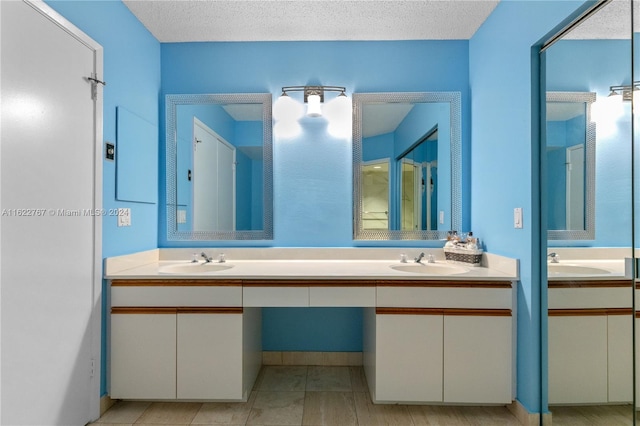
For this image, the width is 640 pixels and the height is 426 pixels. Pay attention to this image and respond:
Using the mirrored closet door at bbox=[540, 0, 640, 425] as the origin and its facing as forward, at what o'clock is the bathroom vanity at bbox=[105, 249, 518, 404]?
The bathroom vanity is roughly at 1 o'clock from the mirrored closet door.

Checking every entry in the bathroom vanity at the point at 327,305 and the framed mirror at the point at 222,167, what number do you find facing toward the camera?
2

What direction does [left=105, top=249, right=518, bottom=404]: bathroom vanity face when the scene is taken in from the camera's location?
facing the viewer

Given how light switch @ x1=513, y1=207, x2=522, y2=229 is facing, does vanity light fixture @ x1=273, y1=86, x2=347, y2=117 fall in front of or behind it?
in front

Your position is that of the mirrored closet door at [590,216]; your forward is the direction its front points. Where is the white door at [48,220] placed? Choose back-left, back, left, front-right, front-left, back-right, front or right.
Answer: front

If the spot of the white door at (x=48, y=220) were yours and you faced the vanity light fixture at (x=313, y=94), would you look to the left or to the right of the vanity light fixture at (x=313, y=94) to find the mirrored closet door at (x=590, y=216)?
right

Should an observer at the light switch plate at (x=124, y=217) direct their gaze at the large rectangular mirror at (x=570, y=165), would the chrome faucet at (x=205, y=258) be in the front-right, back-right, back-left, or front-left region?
front-left

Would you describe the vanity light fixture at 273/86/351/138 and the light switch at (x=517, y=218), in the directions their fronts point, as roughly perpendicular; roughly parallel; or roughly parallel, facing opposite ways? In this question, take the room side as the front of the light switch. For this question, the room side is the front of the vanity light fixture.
roughly perpendicular

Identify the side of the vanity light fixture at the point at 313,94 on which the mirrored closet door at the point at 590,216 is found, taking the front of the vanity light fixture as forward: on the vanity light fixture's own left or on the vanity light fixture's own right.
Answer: on the vanity light fixture's own left

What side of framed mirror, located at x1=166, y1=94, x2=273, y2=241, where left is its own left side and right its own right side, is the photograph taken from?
front

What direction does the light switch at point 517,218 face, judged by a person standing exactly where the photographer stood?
facing the viewer and to the left of the viewer
